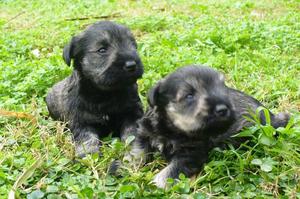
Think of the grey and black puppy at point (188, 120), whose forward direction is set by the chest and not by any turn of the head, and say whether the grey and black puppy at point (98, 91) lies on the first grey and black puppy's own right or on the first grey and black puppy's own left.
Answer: on the first grey and black puppy's own right

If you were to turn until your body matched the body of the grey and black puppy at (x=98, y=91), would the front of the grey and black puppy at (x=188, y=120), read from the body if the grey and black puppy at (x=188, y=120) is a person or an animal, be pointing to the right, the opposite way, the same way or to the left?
to the right

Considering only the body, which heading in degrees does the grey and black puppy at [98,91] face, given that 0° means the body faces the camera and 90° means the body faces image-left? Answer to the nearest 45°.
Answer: approximately 315°

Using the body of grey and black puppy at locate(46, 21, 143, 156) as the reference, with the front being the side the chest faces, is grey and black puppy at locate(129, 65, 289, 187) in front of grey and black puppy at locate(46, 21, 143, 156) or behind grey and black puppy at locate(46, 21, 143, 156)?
in front

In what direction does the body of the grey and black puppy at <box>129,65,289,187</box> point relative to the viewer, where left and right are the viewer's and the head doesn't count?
facing the viewer and to the left of the viewer

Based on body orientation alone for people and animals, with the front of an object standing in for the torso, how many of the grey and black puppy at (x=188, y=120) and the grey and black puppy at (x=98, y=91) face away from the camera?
0
